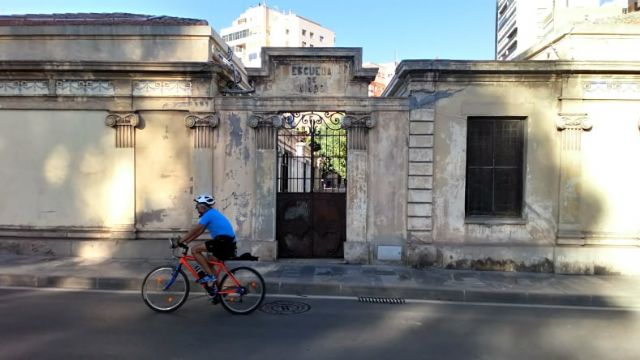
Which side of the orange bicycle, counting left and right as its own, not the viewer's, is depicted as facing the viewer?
left

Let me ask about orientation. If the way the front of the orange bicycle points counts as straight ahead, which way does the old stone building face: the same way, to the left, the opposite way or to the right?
to the left

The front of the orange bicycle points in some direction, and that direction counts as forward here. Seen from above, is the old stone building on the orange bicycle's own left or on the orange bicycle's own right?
on the orange bicycle's own right

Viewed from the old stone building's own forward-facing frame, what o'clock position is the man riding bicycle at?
The man riding bicycle is roughly at 1 o'clock from the old stone building.

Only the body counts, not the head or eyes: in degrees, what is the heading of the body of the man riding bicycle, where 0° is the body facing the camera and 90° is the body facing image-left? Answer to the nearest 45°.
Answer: approximately 90°

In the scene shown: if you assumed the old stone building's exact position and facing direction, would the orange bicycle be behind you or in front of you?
in front

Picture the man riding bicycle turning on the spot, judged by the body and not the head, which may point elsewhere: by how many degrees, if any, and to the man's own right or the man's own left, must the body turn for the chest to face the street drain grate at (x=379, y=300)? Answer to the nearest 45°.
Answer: approximately 180°

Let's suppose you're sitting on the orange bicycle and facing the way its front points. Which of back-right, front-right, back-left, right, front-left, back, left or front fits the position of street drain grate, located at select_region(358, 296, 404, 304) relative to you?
back

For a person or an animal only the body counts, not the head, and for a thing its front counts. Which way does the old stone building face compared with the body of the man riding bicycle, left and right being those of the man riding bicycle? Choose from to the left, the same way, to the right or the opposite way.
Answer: to the left
